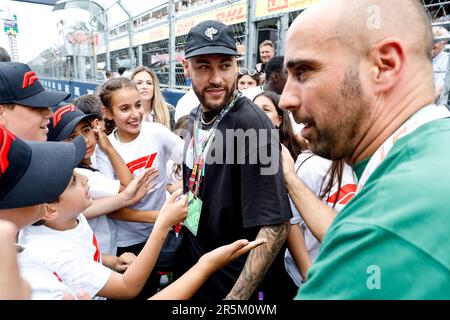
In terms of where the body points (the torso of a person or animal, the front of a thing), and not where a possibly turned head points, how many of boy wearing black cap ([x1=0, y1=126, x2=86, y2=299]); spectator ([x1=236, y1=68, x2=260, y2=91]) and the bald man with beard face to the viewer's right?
1

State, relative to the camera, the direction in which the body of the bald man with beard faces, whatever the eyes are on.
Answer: to the viewer's left

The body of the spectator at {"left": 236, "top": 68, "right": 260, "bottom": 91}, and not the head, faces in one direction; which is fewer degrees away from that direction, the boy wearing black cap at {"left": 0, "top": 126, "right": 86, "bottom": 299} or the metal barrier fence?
the boy wearing black cap

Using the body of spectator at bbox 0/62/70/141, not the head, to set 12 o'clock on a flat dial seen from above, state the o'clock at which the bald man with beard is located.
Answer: The bald man with beard is roughly at 2 o'clock from the spectator.

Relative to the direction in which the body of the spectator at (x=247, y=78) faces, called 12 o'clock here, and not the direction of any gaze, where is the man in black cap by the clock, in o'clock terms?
The man in black cap is roughly at 12 o'clock from the spectator.

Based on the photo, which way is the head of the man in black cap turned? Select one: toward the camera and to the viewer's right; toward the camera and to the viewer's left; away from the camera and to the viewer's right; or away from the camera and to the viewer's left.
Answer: toward the camera and to the viewer's right

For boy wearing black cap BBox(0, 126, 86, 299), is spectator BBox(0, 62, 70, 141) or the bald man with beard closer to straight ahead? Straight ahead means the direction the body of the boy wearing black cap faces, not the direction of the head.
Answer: the bald man with beard

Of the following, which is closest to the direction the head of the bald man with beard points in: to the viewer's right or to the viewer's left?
to the viewer's left

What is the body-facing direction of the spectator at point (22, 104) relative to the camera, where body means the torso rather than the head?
to the viewer's right

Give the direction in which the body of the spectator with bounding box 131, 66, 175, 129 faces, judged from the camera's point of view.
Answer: toward the camera

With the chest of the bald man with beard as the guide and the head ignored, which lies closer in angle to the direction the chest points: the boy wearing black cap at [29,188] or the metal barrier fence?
the boy wearing black cap

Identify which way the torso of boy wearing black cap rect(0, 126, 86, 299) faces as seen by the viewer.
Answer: to the viewer's right

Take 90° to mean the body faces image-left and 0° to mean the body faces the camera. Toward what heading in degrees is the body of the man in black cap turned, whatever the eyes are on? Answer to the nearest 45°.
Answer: approximately 45°
